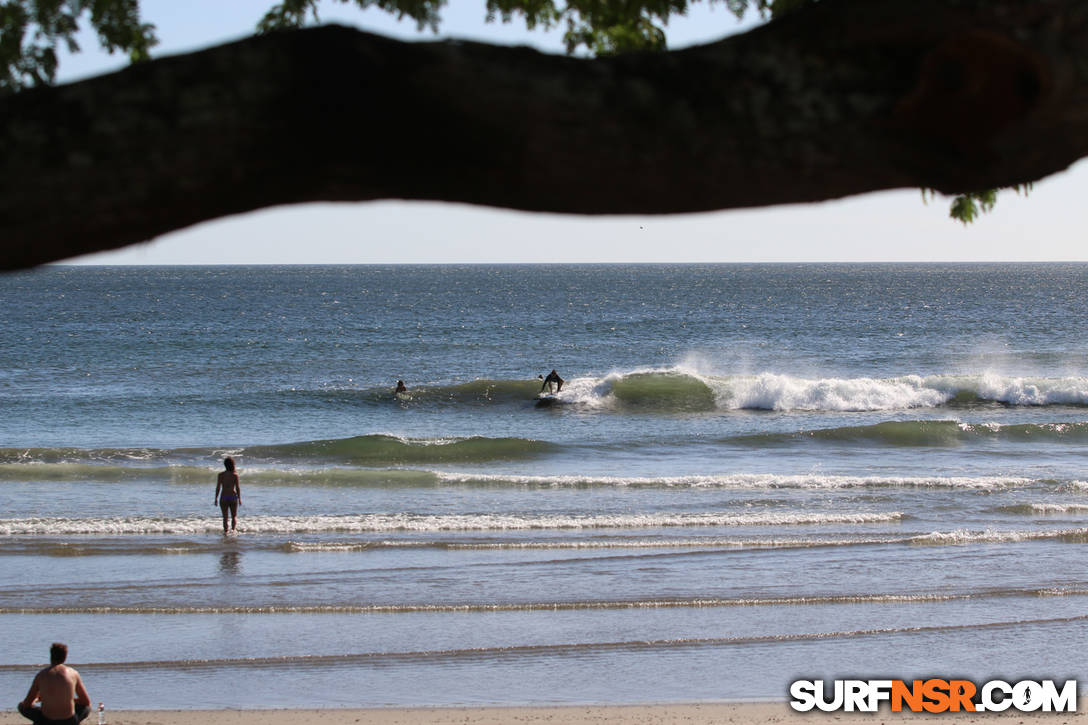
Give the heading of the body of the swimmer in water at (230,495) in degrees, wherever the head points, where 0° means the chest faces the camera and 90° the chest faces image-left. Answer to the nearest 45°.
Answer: approximately 180°

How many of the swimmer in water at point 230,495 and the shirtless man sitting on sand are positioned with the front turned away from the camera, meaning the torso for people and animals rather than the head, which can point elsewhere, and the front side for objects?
2

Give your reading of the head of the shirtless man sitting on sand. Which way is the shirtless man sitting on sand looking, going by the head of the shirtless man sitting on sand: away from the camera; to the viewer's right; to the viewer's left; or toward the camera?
away from the camera

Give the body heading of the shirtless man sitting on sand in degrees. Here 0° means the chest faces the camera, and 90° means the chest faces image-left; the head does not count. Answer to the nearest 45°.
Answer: approximately 180°

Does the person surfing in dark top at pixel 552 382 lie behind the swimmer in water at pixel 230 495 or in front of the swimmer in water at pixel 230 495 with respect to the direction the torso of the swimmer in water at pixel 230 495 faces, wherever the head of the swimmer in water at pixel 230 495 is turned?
in front

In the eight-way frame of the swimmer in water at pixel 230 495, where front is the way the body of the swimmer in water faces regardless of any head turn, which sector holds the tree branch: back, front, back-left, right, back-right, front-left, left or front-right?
back

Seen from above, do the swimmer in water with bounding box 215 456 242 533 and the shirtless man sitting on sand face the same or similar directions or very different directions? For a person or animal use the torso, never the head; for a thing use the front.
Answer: same or similar directions

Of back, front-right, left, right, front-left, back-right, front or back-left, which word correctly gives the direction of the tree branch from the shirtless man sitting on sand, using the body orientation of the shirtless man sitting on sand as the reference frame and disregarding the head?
back

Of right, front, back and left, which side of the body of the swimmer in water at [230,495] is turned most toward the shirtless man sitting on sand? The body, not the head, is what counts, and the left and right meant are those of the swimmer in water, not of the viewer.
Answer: back

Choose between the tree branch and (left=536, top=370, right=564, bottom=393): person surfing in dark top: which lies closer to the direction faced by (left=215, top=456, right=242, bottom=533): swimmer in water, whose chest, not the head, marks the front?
the person surfing in dark top

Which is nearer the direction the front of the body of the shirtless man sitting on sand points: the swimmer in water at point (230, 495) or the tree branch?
the swimmer in water

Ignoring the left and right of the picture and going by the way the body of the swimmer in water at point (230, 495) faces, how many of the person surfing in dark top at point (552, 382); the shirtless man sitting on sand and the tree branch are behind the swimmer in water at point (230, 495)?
2

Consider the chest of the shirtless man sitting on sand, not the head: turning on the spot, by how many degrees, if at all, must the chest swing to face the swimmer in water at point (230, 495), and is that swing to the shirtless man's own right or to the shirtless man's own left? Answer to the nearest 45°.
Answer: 0° — they already face them

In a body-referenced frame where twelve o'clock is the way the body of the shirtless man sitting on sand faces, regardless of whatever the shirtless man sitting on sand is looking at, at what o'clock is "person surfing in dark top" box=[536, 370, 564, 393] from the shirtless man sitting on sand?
The person surfing in dark top is roughly at 1 o'clock from the shirtless man sitting on sand.
